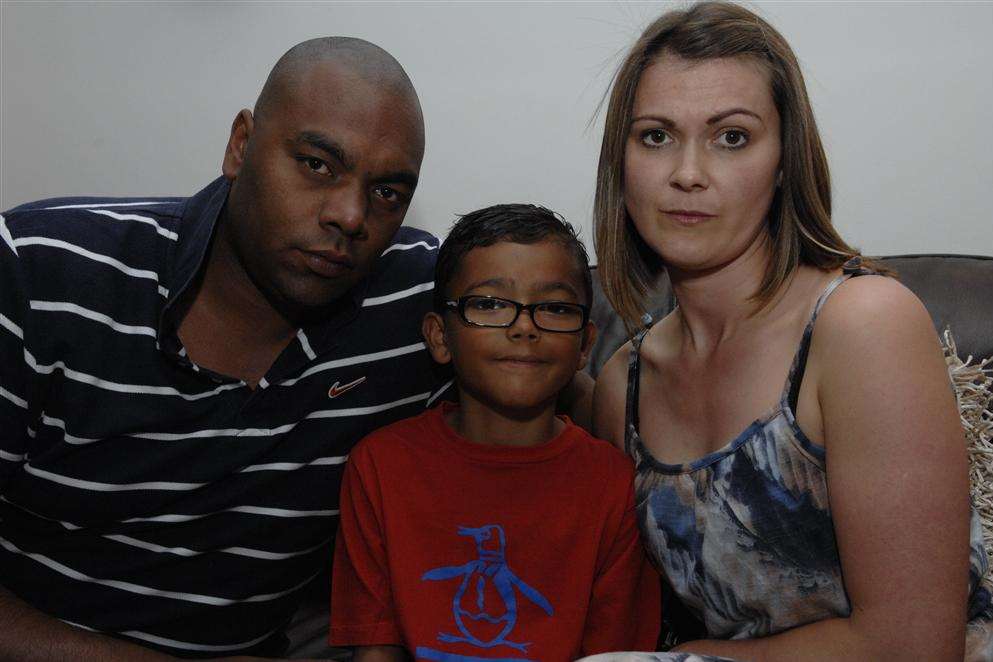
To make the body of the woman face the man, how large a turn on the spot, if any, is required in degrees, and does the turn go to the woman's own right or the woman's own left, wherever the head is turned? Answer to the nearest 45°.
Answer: approximately 45° to the woman's own right

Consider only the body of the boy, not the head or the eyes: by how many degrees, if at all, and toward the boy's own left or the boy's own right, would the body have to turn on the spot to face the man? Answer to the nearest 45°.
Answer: approximately 90° to the boy's own right

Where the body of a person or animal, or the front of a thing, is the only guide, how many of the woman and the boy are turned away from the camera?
0

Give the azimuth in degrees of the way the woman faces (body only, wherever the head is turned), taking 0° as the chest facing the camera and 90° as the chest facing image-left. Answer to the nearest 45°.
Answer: approximately 45°
